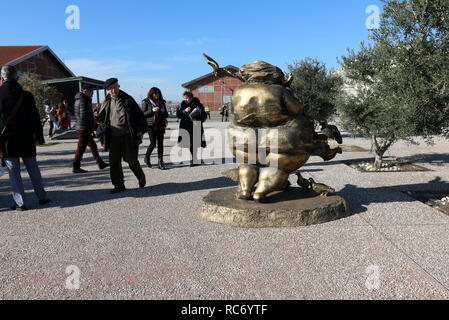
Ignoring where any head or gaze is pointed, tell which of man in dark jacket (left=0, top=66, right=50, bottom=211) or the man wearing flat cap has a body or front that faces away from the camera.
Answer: the man in dark jacket

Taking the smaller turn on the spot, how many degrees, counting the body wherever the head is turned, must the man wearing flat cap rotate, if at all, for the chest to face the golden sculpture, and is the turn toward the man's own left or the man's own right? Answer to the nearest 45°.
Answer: approximately 90° to the man's own left

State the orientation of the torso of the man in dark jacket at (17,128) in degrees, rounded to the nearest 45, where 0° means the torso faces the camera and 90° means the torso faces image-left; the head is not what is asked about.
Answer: approximately 180°

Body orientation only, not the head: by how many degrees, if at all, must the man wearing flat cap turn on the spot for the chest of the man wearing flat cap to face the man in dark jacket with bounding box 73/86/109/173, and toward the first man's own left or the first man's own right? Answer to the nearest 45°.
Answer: approximately 135° to the first man's own right

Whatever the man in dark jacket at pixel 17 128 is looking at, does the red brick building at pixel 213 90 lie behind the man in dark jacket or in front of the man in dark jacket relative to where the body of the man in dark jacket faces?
in front

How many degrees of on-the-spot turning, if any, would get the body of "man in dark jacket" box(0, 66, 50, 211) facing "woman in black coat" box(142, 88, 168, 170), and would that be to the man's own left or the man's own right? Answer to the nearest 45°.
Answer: approximately 45° to the man's own right
